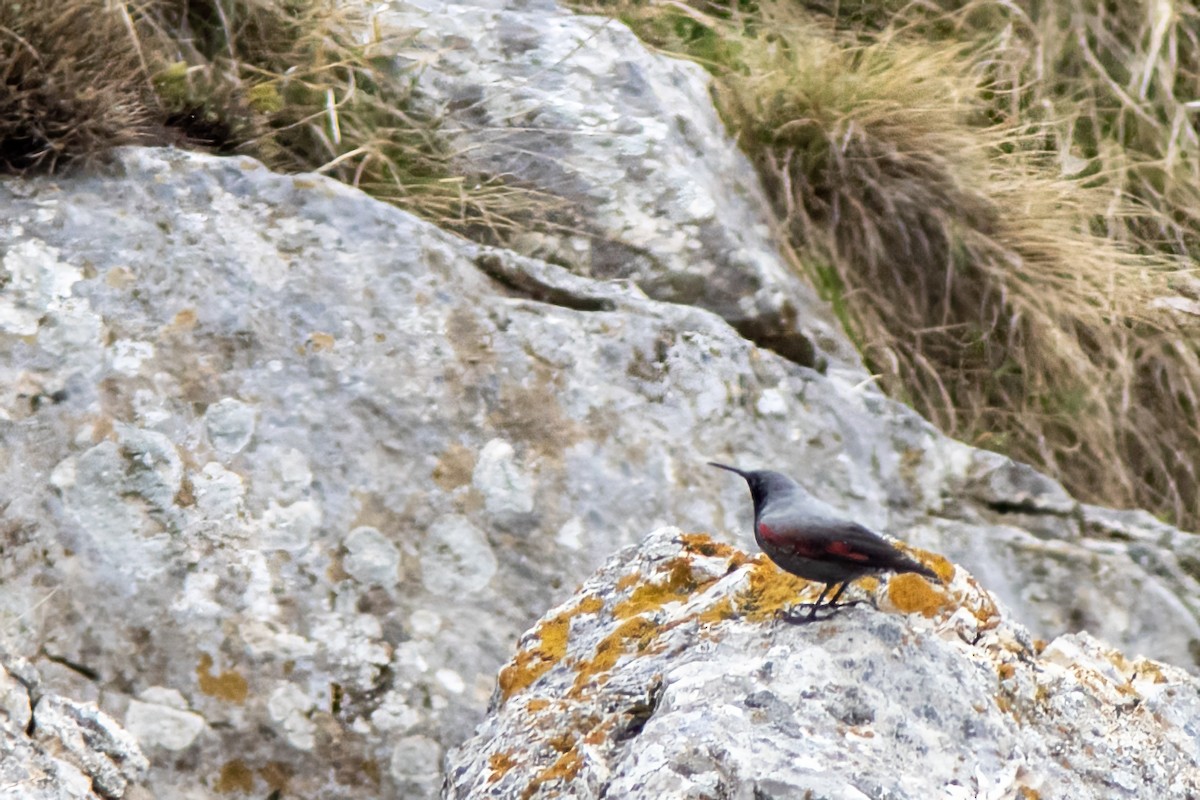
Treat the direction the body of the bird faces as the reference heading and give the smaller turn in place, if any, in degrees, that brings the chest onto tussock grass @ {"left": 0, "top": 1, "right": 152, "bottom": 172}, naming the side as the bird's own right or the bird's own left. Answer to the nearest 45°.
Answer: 0° — it already faces it

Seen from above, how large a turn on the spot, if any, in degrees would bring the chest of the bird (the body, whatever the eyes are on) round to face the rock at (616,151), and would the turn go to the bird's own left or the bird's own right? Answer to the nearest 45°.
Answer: approximately 45° to the bird's own right

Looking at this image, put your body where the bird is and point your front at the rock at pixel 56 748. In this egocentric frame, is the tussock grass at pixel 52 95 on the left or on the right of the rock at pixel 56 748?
right

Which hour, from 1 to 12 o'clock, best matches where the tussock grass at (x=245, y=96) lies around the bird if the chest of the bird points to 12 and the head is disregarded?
The tussock grass is roughly at 1 o'clock from the bird.

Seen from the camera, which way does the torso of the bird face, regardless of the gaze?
to the viewer's left
